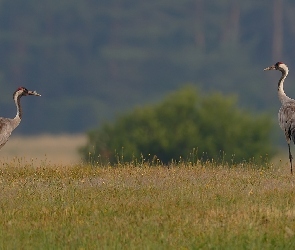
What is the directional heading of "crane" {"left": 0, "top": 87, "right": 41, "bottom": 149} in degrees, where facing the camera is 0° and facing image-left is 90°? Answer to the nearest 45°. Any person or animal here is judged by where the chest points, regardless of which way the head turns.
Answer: approximately 270°
